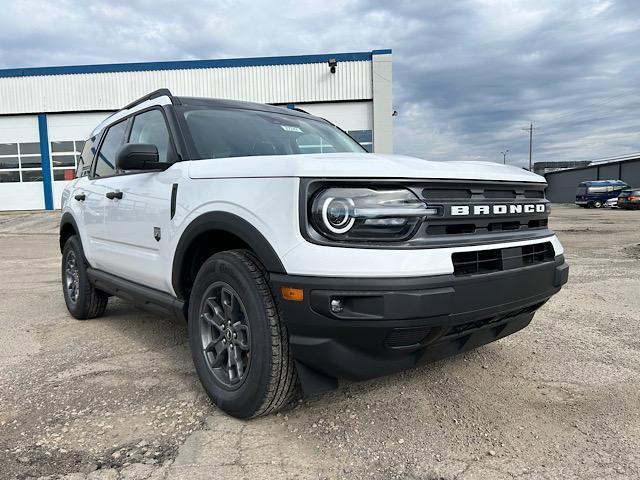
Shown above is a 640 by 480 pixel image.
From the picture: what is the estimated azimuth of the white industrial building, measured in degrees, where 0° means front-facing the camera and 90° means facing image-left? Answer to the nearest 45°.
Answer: approximately 0°

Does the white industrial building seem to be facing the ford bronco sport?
yes

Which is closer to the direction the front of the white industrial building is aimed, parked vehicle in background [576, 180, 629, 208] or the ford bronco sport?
the ford bronco sport

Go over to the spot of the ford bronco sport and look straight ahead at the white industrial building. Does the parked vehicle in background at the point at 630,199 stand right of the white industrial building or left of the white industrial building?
right

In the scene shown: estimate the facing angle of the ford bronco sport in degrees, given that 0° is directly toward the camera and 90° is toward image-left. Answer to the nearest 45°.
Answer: approximately 315°

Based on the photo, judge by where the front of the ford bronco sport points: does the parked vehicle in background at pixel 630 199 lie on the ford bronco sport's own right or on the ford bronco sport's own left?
on the ford bronco sport's own left

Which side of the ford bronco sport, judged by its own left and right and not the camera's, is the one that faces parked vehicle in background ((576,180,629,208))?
left

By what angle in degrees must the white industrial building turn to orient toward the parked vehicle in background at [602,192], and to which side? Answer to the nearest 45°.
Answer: approximately 90° to its left
